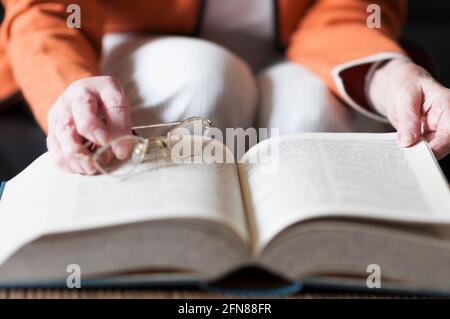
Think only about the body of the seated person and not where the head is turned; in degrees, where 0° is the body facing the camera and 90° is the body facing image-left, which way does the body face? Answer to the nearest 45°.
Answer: approximately 0°
